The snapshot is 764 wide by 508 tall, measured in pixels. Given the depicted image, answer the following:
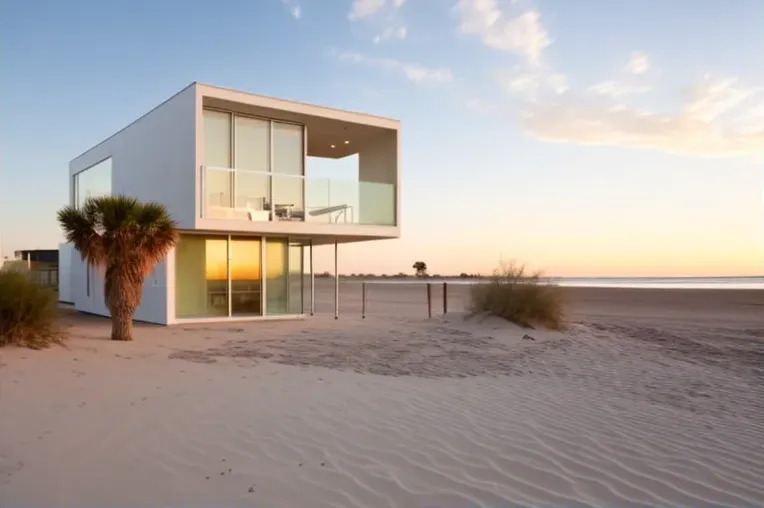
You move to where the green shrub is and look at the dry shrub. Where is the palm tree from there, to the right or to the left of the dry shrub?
left

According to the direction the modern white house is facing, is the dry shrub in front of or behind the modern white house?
in front

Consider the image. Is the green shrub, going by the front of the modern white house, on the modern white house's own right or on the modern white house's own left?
on the modern white house's own right

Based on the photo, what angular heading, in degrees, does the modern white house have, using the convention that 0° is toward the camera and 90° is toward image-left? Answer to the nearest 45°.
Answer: approximately 315°
